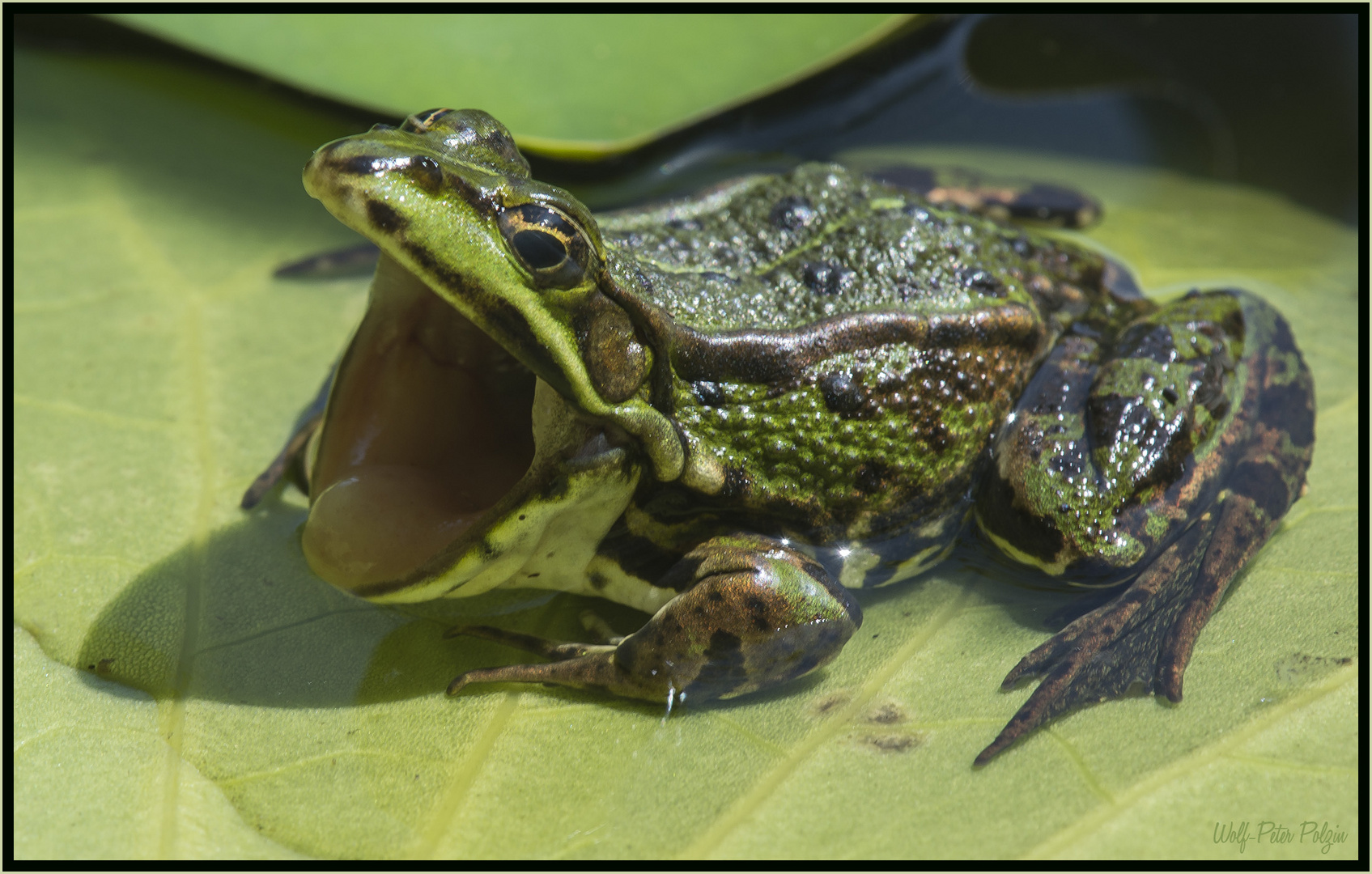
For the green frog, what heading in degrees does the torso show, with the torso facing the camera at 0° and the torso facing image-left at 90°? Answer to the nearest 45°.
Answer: approximately 45°

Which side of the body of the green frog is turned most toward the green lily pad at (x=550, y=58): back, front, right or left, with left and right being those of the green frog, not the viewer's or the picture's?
right
